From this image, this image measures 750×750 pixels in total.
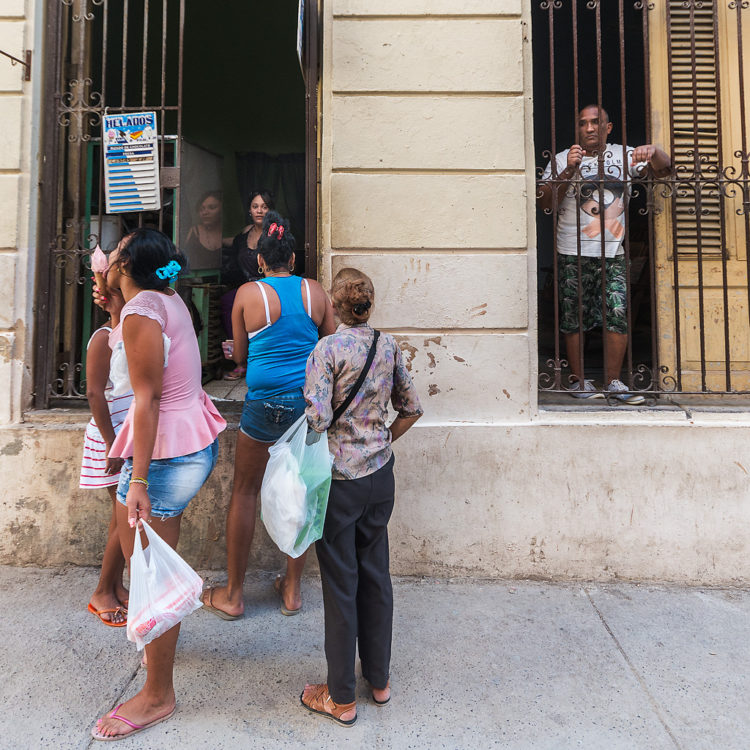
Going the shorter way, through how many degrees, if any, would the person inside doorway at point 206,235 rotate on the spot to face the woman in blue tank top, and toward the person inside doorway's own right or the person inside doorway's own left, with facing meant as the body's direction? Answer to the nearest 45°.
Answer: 0° — they already face them

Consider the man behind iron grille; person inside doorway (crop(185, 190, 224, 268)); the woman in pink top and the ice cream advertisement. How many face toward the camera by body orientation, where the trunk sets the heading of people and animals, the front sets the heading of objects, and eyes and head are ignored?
3

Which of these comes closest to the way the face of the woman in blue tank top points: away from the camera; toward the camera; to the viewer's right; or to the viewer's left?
away from the camera

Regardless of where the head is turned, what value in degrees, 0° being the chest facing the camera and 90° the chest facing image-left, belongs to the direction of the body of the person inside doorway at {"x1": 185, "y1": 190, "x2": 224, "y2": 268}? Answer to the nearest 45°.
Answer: approximately 0°

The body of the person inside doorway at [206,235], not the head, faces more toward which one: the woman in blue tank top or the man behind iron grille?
the woman in blue tank top
